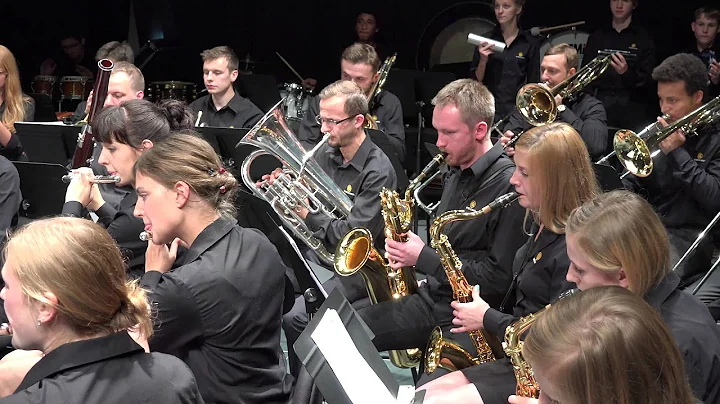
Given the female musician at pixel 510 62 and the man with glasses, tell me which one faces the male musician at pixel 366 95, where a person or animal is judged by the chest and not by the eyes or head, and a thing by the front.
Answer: the female musician

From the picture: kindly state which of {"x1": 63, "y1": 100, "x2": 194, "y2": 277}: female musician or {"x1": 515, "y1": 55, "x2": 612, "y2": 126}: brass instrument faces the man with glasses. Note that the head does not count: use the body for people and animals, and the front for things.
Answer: the brass instrument

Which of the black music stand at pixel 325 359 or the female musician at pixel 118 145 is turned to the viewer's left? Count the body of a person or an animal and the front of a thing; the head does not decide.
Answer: the female musician

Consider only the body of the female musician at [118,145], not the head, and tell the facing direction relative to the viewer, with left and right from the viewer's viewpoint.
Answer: facing to the left of the viewer

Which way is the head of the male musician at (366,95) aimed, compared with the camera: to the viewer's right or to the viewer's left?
to the viewer's left

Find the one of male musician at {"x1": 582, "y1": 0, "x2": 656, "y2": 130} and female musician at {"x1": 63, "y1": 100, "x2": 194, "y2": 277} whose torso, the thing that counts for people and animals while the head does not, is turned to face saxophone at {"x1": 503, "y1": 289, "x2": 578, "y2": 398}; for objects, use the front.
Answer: the male musician

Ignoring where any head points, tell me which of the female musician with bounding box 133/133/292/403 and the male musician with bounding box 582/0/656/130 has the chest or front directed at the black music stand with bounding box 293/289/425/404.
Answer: the male musician

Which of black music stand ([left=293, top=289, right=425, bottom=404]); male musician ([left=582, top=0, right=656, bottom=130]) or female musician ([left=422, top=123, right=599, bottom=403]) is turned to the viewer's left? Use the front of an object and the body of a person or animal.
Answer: the female musician

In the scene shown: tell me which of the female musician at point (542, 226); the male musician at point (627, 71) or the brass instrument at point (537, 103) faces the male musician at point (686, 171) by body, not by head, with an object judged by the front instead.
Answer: the male musician at point (627, 71)

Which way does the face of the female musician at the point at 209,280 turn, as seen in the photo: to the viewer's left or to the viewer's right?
to the viewer's left

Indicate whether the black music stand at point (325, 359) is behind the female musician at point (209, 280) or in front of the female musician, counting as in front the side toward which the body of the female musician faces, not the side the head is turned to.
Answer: behind

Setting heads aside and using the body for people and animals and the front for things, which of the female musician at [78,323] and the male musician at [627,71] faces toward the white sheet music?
the male musician

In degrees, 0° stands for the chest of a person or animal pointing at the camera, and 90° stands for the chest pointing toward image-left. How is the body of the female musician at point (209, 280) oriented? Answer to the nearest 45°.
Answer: approximately 135°

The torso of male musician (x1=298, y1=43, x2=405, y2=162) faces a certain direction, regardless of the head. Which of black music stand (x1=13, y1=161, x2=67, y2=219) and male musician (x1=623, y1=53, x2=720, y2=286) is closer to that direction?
the black music stand
